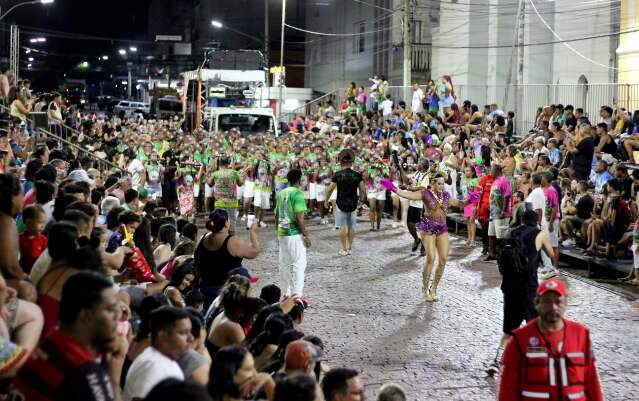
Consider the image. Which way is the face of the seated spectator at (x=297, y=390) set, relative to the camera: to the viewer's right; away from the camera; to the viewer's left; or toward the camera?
away from the camera

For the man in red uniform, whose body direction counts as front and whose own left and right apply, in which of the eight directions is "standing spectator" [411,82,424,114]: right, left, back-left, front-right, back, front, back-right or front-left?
back

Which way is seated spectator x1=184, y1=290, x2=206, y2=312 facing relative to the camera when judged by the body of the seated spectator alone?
to the viewer's right

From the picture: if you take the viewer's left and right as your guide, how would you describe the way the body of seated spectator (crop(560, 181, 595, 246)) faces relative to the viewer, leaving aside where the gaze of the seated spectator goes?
facing to the left of the viewer

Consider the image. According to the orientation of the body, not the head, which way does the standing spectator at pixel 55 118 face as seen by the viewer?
to the viewer's right

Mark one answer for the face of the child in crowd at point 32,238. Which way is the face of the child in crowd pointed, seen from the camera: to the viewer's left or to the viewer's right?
to the viewer's right

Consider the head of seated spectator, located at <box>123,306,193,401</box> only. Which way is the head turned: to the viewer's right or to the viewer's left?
to the viewer's right

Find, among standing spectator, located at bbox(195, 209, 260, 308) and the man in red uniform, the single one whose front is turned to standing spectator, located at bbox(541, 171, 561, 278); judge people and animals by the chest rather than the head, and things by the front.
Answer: the standing spectator, located at bbox(195, 209, 260, 308)

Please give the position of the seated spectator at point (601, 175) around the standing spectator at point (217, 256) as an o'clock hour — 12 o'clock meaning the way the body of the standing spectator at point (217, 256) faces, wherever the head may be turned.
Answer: the seated spectator at point (601, 175) is roughly at 12 o'clock from the standing spectator at point (217, 256).

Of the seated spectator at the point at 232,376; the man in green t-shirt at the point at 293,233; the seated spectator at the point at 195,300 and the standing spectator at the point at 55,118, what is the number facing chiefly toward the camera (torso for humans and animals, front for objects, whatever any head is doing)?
0

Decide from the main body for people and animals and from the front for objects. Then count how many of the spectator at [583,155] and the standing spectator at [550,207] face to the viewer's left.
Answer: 2

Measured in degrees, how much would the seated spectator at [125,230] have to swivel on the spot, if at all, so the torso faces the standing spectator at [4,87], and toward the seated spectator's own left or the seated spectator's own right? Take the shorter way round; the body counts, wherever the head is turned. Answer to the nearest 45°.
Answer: approximately 90° to the seated spectator's own left

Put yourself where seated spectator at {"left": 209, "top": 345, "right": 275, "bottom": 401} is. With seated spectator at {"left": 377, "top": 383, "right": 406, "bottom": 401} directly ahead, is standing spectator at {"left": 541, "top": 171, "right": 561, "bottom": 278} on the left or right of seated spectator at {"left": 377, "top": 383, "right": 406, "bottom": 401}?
left

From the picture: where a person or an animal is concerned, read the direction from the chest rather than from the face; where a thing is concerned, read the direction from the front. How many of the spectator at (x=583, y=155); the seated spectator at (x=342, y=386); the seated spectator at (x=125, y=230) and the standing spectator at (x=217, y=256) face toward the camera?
0

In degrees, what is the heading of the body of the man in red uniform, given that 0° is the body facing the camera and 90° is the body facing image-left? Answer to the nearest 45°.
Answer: approximately 0°
